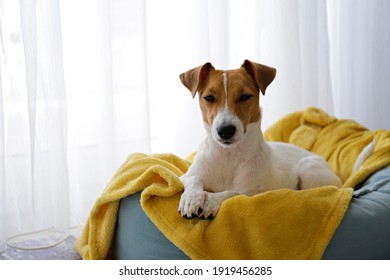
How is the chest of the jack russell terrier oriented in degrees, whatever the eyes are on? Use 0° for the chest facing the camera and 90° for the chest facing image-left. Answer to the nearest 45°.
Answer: approximately 45°
